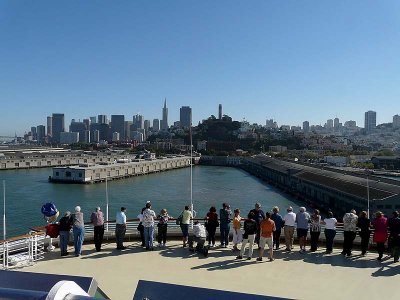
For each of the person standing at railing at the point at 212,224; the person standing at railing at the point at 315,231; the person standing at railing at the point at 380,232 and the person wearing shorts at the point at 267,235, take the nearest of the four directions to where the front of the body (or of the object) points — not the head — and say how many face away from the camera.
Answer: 4

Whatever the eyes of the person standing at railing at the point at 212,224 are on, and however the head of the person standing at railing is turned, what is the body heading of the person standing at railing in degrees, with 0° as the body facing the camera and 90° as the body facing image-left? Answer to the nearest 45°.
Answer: approximately 180°

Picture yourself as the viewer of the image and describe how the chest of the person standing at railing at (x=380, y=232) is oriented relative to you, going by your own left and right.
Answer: facing away from the viewer

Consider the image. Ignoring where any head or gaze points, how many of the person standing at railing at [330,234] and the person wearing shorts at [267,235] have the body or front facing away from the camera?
2

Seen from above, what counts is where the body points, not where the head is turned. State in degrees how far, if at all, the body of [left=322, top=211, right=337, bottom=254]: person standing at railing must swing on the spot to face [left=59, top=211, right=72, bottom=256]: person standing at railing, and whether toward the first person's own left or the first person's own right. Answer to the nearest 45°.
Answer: approximately 90° to the first person's own left

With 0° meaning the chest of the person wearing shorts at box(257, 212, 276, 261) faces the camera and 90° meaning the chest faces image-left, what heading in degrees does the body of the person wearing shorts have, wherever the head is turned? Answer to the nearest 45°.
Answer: approximately 180°

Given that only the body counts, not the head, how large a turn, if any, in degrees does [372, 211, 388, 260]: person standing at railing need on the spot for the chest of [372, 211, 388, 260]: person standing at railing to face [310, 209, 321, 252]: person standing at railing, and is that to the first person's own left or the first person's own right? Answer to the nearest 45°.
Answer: approximately 90° to the first person's own left

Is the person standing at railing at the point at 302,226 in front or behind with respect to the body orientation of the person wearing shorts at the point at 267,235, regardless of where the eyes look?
in front

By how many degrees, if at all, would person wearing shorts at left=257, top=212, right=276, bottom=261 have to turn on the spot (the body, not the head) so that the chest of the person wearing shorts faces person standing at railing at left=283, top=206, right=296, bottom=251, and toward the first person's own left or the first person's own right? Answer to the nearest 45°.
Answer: approximately 45° to the first person's own right

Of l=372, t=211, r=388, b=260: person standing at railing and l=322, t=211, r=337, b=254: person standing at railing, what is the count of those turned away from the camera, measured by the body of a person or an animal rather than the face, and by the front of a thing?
2

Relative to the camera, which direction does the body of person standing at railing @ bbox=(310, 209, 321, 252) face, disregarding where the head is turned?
away from the camera

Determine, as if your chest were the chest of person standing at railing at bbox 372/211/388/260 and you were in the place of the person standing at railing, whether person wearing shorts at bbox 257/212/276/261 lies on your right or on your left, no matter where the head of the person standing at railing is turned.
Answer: on your left

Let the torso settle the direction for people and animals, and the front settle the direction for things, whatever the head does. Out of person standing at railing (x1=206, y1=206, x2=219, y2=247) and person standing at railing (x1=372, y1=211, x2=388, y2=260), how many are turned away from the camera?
2

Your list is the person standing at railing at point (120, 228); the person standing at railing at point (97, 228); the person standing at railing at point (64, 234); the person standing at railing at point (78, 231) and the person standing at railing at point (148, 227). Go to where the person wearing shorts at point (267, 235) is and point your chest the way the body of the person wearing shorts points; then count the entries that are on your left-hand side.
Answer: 5
